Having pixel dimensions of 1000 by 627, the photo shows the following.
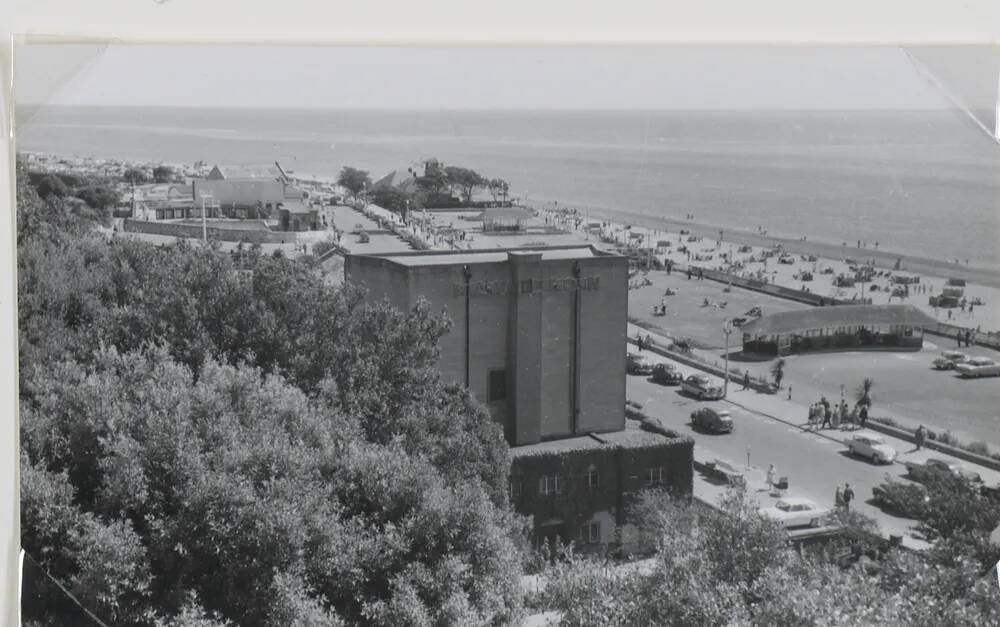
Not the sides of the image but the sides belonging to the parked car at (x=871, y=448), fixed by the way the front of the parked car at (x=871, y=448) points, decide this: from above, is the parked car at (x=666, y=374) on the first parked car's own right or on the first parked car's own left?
on the first parked car's own right

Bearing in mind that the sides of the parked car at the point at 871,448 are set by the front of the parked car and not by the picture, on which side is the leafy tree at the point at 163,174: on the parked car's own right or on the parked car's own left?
on the parked car's own right

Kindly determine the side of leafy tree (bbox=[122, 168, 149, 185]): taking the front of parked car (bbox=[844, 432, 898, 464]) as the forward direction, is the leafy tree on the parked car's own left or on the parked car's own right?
on the parked car's own right

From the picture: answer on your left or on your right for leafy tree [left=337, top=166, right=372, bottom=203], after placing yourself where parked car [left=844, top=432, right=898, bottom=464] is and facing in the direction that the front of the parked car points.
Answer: on your right
